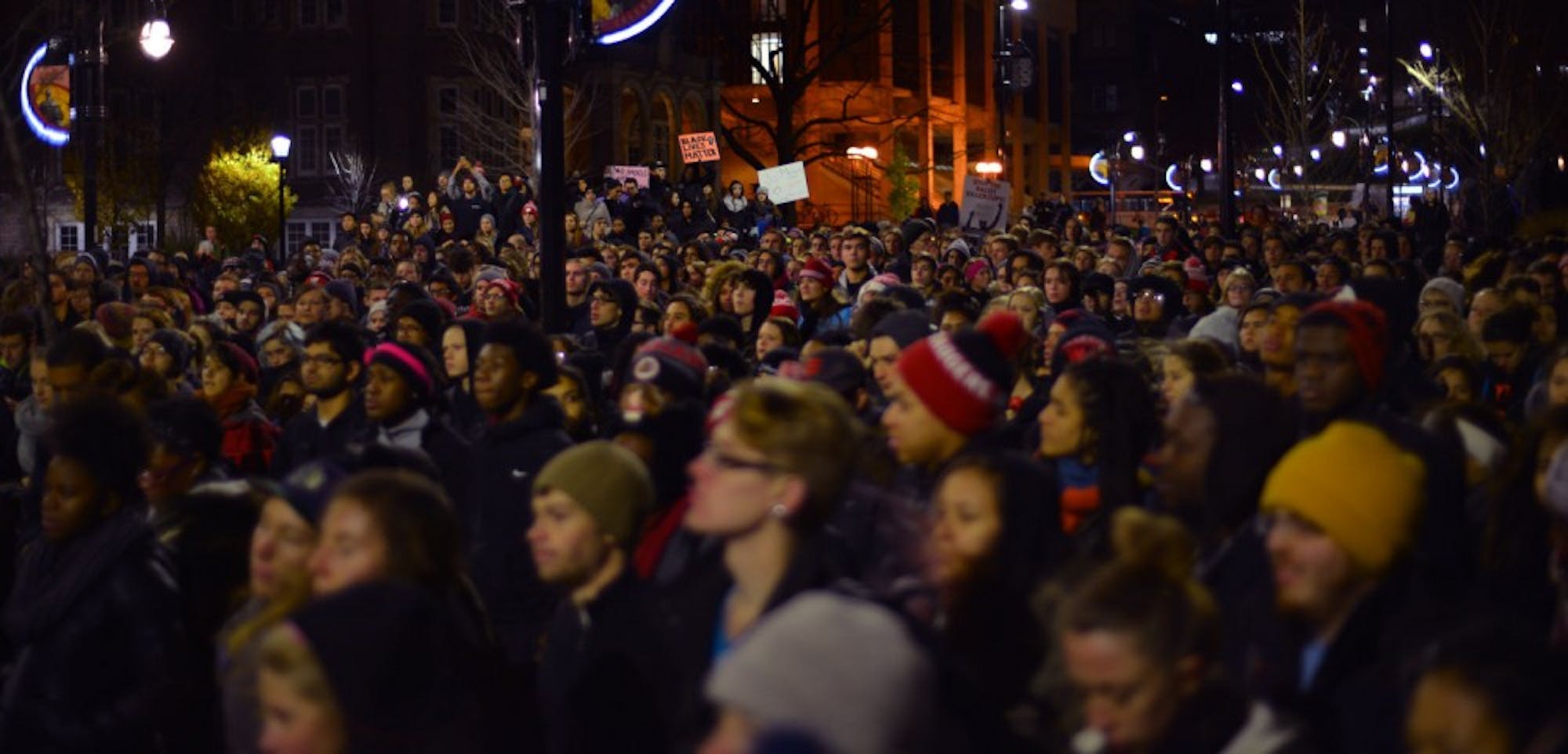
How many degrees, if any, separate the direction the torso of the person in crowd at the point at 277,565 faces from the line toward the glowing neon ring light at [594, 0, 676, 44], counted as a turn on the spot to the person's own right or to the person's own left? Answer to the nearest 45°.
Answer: approximately 135° to the person's own right

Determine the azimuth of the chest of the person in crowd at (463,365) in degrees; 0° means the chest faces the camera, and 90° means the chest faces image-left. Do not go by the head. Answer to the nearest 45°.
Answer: approximately 45°

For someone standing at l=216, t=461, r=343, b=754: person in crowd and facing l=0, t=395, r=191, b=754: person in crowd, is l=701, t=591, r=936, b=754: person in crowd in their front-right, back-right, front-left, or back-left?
back-left

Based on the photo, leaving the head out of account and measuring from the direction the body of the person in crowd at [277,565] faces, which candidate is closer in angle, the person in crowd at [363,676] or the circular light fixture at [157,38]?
the person in crowd

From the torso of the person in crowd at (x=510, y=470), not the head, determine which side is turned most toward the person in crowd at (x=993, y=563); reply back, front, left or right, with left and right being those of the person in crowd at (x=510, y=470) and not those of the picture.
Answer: left

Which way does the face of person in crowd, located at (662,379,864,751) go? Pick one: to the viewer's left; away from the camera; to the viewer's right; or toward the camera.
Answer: to the viewer's left

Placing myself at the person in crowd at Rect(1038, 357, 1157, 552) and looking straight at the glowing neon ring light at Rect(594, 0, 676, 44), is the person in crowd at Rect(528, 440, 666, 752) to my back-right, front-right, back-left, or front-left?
back-left

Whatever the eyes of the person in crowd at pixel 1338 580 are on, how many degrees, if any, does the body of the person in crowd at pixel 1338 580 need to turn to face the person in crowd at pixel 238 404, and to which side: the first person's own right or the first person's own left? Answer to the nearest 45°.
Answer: approximately 90° to the first person's own right

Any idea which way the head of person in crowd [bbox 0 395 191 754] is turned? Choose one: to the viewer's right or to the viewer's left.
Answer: to the viewer's left

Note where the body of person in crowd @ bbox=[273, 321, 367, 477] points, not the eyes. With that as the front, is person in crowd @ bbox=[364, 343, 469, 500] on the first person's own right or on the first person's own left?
on the first person's own left

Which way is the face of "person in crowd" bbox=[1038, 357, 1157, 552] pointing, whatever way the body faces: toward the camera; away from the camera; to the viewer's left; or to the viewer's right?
to the viewer's left
